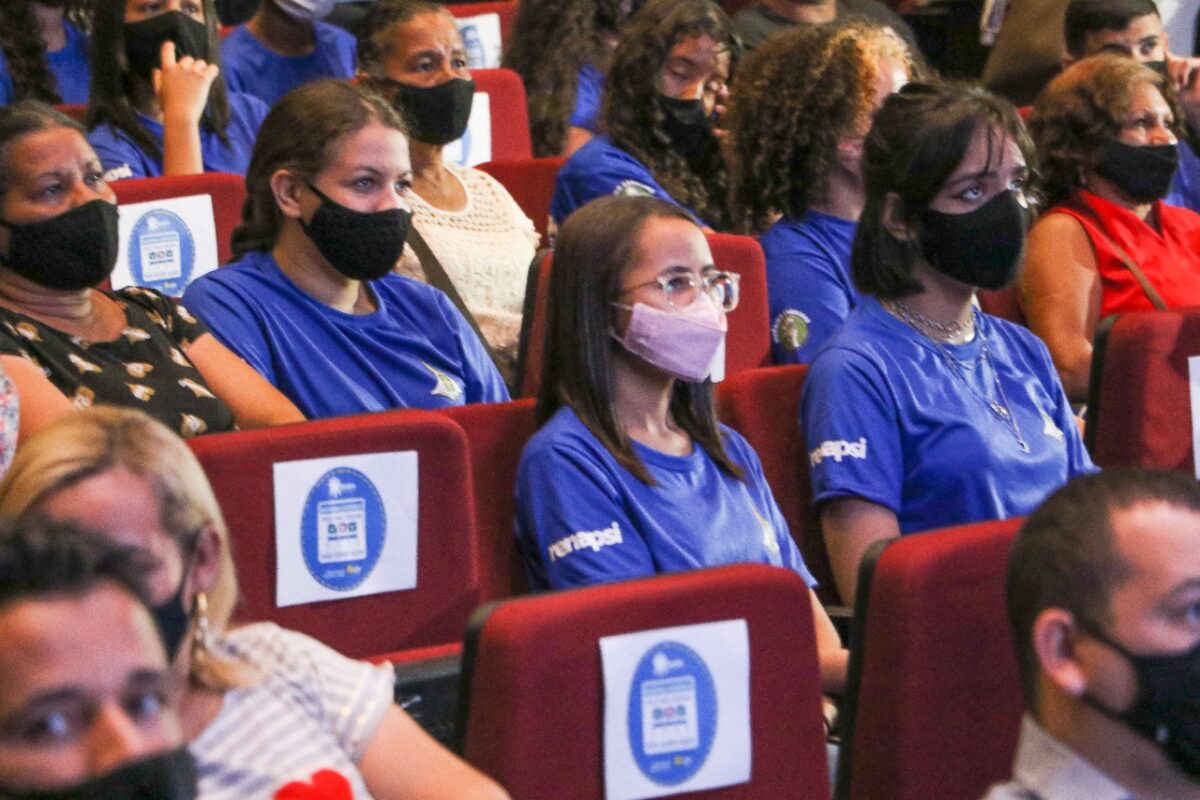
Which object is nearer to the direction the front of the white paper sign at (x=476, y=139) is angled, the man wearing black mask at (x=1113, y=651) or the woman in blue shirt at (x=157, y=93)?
the man wearing black mask

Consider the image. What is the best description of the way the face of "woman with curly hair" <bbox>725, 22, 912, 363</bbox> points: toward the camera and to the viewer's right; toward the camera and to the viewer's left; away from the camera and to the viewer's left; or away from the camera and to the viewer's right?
away from the camera and to the viewer's right

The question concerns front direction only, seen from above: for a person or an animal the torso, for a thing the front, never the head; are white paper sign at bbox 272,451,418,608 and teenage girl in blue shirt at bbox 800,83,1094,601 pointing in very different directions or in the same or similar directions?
same or similar directions

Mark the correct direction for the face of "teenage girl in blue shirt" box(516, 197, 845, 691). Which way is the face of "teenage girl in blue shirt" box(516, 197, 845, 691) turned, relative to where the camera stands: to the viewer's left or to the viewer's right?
to the viewer's right

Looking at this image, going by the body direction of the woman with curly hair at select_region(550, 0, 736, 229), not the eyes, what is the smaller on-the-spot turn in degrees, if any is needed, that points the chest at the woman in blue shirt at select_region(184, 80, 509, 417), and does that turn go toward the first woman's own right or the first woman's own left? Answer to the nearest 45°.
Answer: approximately 90° to the first woman's own right

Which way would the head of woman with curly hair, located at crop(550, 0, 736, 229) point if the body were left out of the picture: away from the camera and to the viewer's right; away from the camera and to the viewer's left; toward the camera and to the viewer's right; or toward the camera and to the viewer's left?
toward the camera and to the viewer's right

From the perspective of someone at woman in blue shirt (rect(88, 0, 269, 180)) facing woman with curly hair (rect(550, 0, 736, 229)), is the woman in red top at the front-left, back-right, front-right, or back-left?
front-right

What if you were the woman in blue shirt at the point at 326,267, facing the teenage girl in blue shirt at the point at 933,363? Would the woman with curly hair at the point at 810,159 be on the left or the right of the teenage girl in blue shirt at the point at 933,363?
left

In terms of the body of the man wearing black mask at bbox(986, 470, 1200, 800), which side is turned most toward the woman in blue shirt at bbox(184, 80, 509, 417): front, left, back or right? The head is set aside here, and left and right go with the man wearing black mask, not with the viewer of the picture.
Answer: back

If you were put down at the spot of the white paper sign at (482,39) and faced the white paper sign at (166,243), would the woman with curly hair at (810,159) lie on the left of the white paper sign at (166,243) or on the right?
left

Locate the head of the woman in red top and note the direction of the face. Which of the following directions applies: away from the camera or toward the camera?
toward the camera

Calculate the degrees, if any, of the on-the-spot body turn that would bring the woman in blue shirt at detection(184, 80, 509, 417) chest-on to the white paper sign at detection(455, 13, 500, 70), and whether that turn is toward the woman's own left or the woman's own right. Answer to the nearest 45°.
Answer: approximately 135° to the woman's own left

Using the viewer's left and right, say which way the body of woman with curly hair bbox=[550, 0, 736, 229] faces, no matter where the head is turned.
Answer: facing the viewer and to the right of the viewer
